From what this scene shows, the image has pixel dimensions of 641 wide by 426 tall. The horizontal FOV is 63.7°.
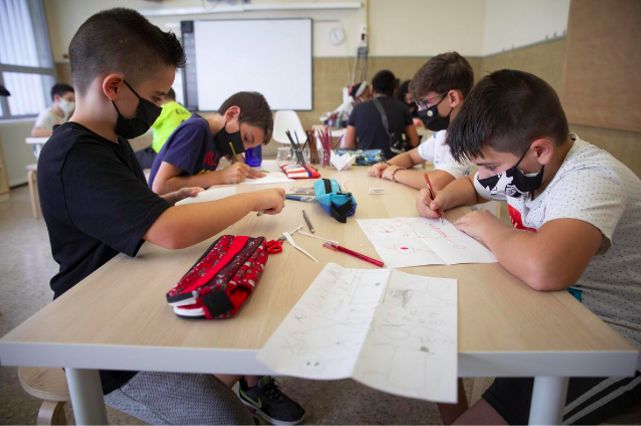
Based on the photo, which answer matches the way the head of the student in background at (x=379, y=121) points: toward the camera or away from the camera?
away from the camera

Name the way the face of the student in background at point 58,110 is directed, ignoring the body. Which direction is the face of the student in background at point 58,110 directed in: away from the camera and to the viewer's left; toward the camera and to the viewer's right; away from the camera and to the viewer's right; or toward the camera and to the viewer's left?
toward the camera and to the viewer's right

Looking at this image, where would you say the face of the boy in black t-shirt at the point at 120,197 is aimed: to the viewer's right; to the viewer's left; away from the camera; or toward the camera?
to the viewer's right

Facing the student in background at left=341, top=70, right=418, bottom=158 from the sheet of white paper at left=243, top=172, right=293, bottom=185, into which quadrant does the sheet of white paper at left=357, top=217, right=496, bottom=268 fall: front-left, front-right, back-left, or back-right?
back-right

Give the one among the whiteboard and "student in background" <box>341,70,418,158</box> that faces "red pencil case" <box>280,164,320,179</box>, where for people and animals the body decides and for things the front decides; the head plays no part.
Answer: the whiteboard

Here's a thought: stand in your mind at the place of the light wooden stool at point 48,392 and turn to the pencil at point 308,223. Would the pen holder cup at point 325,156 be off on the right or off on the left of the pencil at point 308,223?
left

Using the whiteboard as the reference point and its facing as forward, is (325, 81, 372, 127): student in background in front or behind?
in front

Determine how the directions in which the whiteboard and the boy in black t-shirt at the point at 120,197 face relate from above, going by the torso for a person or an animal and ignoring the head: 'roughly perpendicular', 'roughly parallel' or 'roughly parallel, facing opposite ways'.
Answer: roughly perpendicular

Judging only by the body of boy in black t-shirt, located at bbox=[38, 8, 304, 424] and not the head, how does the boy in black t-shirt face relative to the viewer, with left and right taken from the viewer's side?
facing to the right of the viewer

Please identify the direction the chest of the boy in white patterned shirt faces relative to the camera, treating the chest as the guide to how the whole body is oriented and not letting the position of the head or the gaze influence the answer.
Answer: to the viewer's left
